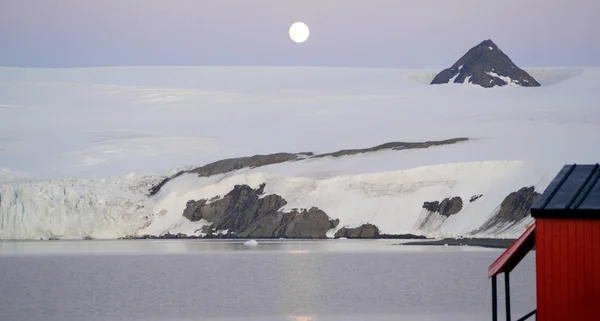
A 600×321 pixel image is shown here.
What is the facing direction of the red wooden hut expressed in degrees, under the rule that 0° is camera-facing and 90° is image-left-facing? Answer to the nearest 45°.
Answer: approximately 90°
